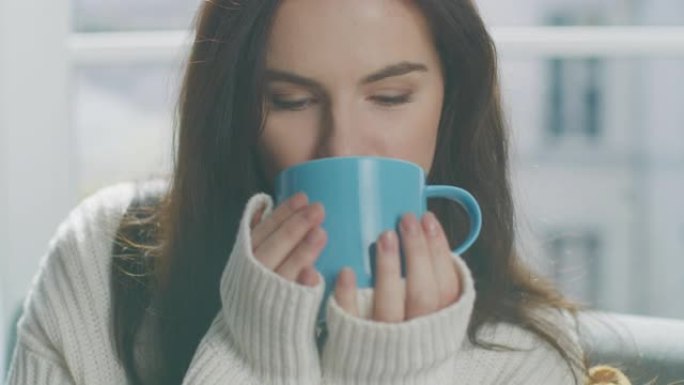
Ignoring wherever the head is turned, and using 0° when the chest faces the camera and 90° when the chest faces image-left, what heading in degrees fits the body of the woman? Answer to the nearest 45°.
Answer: approximately 0°

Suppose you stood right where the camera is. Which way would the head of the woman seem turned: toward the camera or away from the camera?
toward the camera
